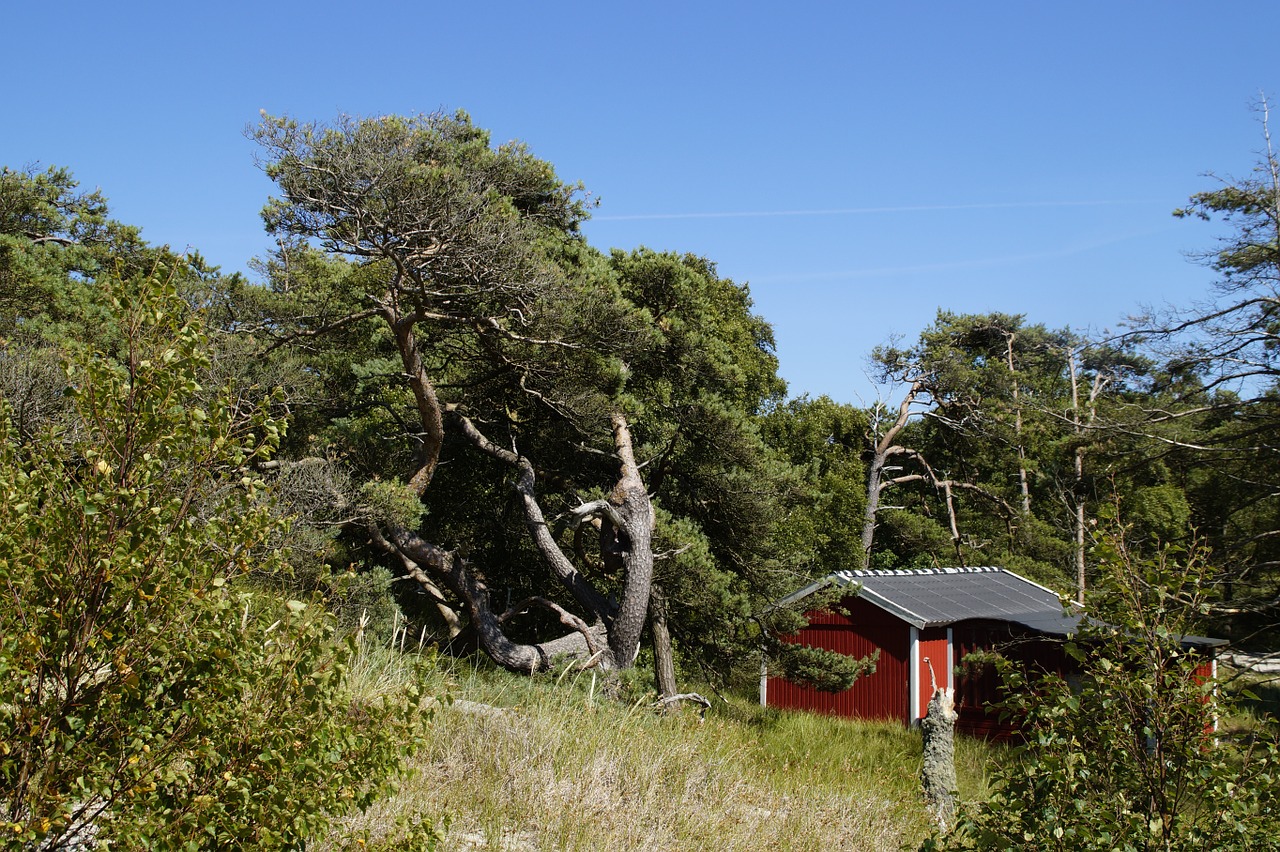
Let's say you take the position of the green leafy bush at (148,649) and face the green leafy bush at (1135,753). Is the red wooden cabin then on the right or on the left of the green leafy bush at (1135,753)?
left

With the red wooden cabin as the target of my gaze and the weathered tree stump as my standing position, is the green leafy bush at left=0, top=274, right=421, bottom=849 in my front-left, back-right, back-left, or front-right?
back-left

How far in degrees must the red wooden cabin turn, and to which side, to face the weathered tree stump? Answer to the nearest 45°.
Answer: approximately 45° to its right

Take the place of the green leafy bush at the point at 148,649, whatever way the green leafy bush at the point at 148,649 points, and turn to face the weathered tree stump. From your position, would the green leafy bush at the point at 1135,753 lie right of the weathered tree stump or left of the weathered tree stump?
right

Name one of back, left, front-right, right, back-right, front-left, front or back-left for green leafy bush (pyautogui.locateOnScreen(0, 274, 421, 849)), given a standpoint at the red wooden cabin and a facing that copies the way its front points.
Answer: front-right

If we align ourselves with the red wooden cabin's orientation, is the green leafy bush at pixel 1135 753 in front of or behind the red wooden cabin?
in front
